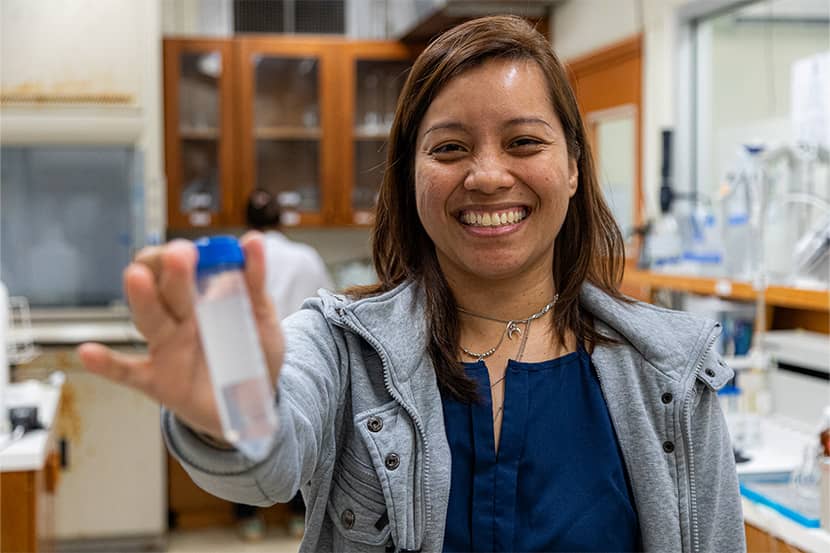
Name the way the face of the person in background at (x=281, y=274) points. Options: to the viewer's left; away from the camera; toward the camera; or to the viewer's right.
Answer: away from the camera

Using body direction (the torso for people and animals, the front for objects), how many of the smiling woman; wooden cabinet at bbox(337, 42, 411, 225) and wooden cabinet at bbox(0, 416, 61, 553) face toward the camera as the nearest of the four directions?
2

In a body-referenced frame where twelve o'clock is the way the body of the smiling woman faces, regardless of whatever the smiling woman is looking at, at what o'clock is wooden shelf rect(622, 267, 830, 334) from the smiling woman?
The wooden shelf is roughly at 7 o'clock from the smiling woman.

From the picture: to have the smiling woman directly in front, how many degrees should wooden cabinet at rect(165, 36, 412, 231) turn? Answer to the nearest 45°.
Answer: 0° — it already faces them

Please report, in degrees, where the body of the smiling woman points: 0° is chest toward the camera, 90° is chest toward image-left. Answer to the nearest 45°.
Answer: approximately 0°

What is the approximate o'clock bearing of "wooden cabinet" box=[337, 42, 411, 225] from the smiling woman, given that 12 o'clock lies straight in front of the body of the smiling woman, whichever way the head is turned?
The wooden cabinet is roughly at 6 o'clock from the smiling woman.

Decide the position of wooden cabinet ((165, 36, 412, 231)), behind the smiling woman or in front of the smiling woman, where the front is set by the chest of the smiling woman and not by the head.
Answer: behind

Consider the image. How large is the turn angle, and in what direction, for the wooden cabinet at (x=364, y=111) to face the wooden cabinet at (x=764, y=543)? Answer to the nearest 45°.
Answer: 0° — it already faces it

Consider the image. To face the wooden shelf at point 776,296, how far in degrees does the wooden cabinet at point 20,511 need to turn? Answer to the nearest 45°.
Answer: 0° — it already faces it

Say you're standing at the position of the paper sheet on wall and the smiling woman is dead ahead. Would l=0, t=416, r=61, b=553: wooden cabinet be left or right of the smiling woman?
right
